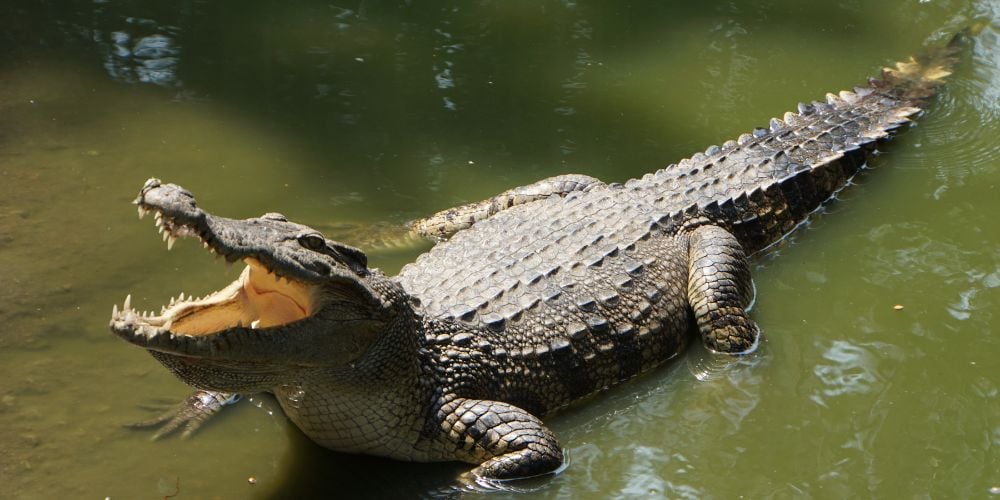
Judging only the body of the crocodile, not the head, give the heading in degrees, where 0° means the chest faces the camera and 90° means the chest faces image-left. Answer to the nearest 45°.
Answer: approximately 45°
